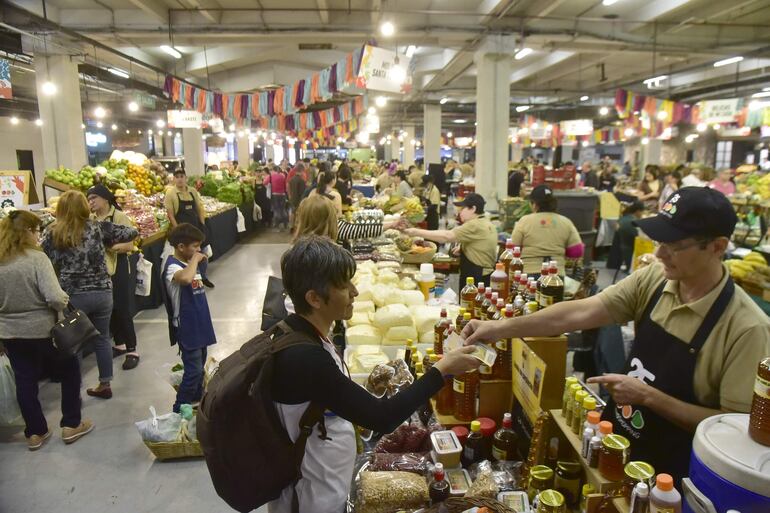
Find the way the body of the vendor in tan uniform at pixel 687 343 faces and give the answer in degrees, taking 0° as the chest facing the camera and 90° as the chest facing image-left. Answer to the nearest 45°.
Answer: approximately 45°

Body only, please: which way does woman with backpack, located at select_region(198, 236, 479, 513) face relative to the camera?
to the viewer's right

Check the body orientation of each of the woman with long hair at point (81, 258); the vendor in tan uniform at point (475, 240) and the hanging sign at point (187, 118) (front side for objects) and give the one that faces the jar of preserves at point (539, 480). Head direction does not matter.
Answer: the hanging sign

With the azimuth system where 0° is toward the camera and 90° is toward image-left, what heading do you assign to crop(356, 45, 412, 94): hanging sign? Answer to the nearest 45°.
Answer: approximately 0°

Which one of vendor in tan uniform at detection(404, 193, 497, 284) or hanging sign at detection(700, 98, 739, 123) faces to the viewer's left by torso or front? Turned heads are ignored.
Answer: the vendor in tan uniform

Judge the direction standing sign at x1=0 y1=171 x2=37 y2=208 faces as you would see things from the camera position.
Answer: facing the viewer

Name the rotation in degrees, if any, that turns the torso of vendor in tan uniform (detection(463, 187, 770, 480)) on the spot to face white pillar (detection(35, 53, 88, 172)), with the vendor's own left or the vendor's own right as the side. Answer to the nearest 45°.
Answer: approximately 90° to the vendor's own right

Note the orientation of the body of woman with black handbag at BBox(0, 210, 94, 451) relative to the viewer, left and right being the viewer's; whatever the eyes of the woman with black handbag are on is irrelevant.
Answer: facing away from the viewer and to the right of the viewer

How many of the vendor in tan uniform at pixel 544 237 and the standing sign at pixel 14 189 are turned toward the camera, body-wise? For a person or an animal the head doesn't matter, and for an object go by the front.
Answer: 1

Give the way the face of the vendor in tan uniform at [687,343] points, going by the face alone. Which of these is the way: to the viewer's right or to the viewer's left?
to the viewer's left

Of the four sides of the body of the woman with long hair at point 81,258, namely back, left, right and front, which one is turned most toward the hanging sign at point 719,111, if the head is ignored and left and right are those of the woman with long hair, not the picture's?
right

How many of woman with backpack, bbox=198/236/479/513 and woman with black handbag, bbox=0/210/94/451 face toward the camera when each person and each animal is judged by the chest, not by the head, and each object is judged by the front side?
0

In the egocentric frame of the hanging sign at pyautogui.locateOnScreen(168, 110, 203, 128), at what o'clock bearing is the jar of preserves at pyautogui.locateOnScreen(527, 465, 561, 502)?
The jar of preserves is roughly at 12 o'clock from the hanging sign.

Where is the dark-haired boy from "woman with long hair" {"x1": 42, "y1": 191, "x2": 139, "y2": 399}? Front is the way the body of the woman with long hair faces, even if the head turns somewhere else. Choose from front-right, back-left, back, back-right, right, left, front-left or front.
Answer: back-right

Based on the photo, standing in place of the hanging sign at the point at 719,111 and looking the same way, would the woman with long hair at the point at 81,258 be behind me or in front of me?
in front
